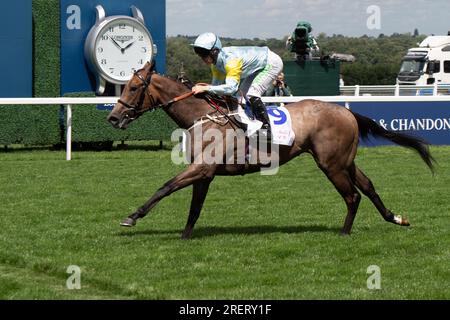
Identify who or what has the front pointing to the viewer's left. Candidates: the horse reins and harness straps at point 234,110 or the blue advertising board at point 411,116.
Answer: the horse reins and harness straps

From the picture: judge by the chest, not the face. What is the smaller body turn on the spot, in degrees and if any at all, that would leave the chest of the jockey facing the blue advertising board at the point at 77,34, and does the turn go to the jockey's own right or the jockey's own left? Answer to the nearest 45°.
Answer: approximately 90° to the jockey's own right

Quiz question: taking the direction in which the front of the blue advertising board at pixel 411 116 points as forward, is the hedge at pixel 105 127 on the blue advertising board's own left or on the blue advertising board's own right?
on the blue advertising board's own right

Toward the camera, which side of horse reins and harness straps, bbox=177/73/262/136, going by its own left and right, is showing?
left

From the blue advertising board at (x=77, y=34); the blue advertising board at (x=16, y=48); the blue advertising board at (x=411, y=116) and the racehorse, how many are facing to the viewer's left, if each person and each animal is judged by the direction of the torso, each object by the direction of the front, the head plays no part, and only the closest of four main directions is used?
1

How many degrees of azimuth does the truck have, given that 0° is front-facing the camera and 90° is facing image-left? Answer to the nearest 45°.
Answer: approximately 45°

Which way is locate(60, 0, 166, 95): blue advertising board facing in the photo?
toward the camera

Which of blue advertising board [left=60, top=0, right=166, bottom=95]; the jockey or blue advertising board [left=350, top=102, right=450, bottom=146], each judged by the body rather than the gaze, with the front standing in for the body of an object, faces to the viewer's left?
the jockey

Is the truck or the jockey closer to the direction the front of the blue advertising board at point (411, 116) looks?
the jockey

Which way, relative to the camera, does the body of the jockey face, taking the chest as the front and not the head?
to the viewer's left

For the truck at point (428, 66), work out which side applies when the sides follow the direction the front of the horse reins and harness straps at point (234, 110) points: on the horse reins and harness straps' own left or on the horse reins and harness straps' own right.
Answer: on the horse reins and harness straps' own right

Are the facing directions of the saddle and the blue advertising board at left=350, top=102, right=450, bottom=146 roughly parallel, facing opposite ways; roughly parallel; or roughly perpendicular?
roughly perpendicular

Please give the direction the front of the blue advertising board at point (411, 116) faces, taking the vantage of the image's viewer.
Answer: facing the viewer

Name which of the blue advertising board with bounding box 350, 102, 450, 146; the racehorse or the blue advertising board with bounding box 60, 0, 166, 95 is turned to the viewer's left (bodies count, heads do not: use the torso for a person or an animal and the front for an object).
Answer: the racehorse
